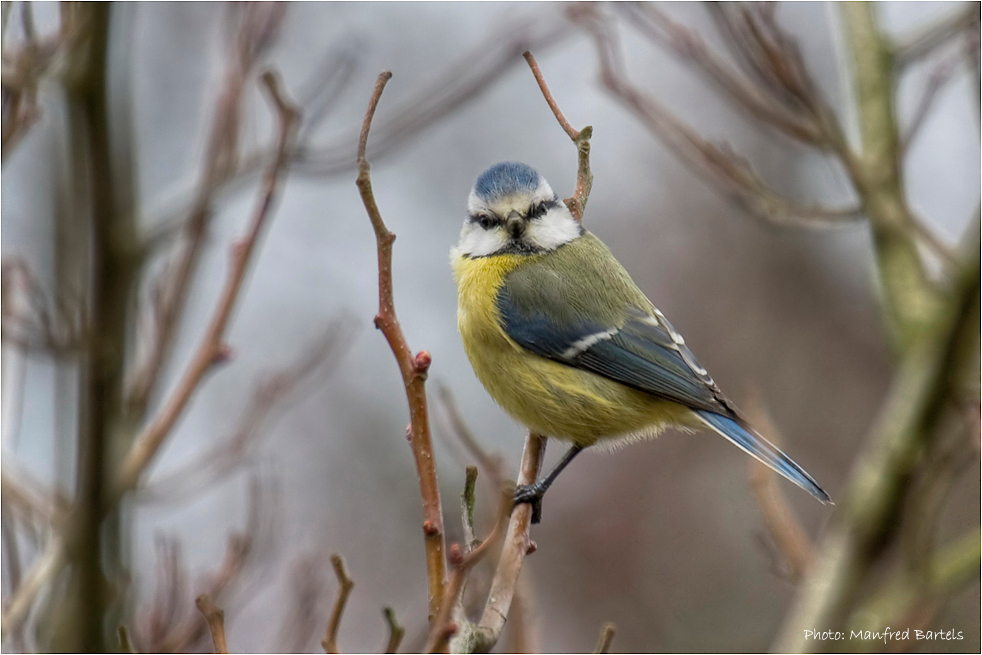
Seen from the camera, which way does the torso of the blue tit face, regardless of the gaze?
to the viewer's left

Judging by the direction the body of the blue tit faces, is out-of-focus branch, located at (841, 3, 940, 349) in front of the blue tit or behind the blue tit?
behind
